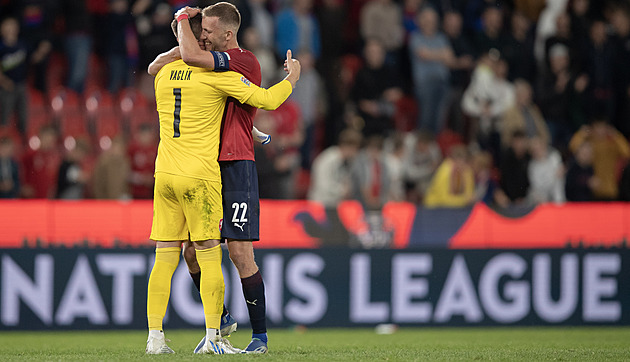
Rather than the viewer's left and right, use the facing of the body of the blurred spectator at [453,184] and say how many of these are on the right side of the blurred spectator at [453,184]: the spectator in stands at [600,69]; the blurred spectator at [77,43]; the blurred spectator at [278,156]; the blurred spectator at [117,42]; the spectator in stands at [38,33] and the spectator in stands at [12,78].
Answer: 5

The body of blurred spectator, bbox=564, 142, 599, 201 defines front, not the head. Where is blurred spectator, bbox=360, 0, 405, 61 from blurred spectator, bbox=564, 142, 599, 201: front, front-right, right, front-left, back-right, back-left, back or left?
back-right

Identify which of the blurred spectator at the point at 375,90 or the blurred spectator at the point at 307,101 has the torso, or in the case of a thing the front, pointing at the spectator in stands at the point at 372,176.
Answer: the blurred spectator at the point at 375,90

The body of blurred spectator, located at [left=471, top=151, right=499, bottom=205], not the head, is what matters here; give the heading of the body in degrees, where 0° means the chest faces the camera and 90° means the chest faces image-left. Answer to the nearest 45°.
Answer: approximately 45°

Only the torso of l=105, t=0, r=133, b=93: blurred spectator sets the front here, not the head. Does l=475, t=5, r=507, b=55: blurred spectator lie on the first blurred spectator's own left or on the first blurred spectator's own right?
on the first blurred spectator's own left

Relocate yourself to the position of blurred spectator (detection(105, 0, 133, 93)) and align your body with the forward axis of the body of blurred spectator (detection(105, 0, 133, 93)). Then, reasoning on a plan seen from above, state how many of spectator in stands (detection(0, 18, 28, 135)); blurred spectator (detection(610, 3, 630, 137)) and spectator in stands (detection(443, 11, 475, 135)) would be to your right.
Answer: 1

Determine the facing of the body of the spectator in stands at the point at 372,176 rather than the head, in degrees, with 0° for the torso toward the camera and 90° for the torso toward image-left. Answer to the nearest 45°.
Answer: approximately 0°

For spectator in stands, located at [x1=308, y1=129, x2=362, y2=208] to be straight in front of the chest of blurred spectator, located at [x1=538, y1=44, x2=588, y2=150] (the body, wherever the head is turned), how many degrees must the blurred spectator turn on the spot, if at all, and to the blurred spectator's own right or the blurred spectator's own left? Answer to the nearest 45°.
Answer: approximately 45° to the blurred spectator's own right
